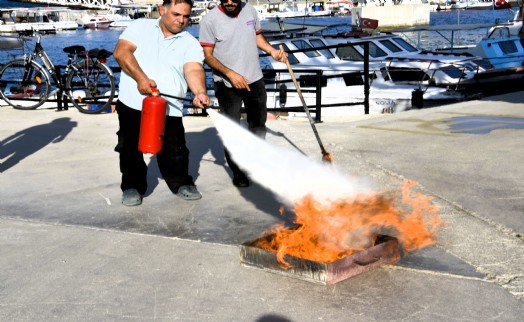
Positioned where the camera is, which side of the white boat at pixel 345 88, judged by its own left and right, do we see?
right

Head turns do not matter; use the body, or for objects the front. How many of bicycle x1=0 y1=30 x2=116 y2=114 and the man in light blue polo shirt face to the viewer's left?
1

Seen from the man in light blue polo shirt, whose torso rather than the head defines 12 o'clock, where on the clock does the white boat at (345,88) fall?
The white boat is roughly at 8 o'clock from the man in light blue polo shirt.

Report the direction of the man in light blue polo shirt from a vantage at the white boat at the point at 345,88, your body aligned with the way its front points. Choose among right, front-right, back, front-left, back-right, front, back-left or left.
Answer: right

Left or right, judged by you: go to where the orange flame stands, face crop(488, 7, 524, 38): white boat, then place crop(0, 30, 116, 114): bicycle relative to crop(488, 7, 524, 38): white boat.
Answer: left

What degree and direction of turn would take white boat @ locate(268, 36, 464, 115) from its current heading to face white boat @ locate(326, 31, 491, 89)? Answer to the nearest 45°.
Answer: approximately 45° to its left

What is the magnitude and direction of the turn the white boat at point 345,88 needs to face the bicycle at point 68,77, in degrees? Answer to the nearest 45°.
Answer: approximately 135° to its right

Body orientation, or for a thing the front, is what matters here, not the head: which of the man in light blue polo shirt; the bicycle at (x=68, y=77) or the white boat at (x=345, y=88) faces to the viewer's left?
the bicycle

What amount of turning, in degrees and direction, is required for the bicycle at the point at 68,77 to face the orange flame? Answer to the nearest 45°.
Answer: approximately 90° to its left

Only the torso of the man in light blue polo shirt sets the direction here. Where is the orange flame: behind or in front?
in front

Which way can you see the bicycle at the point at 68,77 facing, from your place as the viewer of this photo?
facing to the left of the viewer

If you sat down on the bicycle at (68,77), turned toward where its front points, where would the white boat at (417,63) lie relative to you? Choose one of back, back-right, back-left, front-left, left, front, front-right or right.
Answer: back-right

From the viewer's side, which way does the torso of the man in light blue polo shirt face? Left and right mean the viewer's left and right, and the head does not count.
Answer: facing the viewer and to the right of the viewer

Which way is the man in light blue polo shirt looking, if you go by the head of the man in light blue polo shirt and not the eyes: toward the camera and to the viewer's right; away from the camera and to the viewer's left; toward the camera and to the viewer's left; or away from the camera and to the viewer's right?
toward the camera and to the viewer's right
